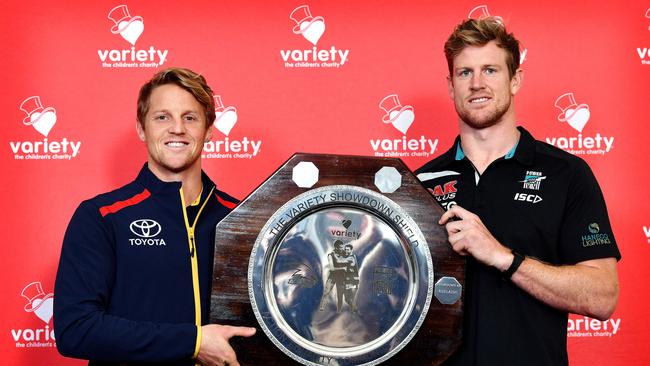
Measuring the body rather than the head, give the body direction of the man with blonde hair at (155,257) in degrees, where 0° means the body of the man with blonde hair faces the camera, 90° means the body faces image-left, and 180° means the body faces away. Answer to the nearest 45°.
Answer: approximately 315°

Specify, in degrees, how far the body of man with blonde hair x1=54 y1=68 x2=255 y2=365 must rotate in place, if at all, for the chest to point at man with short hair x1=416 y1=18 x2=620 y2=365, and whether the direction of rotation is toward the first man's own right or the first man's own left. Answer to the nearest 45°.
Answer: approximately 45° to the first man's own left
